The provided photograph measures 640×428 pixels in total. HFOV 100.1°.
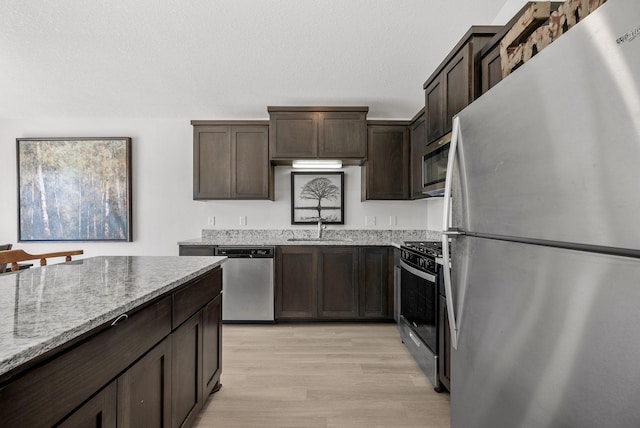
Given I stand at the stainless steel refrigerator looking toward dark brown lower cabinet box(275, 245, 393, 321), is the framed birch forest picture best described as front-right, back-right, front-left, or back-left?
front-left

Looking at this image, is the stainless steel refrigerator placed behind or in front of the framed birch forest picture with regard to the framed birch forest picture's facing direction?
in front

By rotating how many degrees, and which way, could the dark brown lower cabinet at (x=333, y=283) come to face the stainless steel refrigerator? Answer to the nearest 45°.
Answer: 0° — it already faces it

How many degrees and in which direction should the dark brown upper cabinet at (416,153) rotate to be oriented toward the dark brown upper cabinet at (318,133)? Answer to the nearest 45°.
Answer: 0° — it already faces it

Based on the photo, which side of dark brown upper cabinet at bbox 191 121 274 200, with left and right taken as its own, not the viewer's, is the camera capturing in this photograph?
front

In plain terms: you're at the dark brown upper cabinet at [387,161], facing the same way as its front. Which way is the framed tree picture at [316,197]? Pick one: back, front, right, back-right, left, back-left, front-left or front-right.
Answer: right

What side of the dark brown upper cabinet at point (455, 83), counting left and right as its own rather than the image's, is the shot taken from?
left

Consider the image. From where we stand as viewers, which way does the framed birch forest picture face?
facing the viewer

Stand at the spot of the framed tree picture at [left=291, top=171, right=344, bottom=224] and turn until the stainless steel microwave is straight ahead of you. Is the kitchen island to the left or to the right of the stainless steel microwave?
right

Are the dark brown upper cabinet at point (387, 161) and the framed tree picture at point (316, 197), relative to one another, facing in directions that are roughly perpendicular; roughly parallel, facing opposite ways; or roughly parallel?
roughly parallel

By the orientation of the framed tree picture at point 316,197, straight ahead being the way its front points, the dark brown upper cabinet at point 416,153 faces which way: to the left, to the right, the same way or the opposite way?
to the right

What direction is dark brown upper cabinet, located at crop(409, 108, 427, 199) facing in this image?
to the viewer's left

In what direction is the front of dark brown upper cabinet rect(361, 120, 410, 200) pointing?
toward the camera

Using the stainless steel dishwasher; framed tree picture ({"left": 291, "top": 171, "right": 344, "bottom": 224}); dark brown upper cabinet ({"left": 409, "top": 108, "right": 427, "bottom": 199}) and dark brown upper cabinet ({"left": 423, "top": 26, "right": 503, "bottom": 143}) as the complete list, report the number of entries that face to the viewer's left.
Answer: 2
